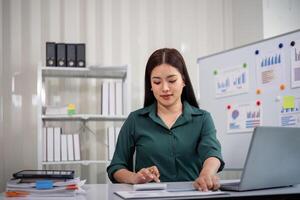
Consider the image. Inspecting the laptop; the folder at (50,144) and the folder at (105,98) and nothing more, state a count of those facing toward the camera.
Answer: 2

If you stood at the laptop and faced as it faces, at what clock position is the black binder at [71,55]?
The black binder is roughly at 12 o'clock from the laptop.

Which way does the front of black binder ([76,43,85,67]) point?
toward the camera

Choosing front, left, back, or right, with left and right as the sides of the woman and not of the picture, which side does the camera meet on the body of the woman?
front

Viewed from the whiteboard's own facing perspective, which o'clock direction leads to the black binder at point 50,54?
The black binder is roughly at 2 o'clock from the whiteboard.

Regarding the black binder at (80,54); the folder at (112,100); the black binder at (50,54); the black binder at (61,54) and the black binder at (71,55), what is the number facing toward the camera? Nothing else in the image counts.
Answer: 5

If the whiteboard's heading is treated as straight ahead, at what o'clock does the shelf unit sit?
The shelf unit is roughly at 2 o'clock from the whiteboard.

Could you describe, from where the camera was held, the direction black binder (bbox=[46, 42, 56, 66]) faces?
facing the viewer

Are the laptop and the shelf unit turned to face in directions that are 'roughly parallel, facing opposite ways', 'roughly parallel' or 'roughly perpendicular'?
roughly parallel, facing opposite ways

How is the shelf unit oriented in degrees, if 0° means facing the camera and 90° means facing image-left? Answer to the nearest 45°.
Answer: approximately 0°

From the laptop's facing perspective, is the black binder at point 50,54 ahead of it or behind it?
ahead

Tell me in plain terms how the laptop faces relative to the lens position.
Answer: facing away from the viewer and to the left of the viewer

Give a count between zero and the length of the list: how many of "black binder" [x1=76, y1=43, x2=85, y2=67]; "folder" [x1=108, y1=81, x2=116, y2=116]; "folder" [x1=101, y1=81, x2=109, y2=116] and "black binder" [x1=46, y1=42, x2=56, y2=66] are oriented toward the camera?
4

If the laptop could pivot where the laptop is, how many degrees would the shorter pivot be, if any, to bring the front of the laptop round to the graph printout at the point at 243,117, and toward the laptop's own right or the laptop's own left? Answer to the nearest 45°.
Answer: approximately 45° to the laptop's own right

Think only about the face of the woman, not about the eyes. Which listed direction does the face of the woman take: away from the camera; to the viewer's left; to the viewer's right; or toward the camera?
toward the camera

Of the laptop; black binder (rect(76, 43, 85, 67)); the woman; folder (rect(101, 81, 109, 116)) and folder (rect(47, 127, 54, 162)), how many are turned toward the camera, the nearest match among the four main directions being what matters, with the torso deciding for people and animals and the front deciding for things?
4

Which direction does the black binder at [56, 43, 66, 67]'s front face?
toward the camera

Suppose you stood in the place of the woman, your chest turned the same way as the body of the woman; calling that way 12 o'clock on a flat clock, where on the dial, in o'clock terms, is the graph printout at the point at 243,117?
The graph printout is roughly at 7 o'clock from the woman.
